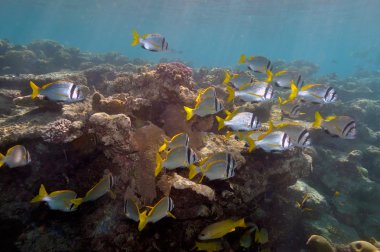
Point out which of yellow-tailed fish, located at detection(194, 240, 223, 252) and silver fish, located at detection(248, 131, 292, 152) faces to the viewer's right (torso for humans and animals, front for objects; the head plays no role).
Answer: the silver fish

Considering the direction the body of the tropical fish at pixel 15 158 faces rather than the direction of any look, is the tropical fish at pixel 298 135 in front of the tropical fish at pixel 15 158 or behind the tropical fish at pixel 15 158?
in front

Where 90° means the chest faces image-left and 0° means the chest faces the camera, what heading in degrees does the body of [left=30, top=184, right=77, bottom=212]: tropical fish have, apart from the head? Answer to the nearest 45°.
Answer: approximately 270°

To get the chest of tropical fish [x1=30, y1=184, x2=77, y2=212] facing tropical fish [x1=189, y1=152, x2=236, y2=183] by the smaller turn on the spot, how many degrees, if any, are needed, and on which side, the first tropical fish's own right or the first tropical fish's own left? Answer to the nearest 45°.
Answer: approximately 45° to the first tropical fish's own right

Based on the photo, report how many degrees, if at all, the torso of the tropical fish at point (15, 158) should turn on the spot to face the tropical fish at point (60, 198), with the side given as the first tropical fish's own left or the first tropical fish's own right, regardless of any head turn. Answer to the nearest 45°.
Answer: approximately 45° to the first tropical fish's own right

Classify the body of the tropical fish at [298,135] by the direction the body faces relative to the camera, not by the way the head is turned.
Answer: to the viewer's right

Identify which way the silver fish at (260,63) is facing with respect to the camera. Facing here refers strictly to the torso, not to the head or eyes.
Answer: to the viewer's right

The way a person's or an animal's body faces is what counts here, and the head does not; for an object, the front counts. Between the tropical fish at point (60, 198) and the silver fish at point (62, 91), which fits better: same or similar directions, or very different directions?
same or similar directions

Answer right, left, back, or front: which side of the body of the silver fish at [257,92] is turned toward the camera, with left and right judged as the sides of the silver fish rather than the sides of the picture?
right

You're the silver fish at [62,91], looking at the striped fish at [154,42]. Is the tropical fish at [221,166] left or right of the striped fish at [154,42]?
right

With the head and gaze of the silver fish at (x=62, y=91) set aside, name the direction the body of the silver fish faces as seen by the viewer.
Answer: to the viewer's right

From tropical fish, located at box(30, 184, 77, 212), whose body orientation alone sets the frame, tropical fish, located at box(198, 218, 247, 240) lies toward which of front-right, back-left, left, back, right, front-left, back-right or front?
front-right

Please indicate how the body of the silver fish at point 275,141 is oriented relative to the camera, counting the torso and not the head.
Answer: to the viewer's right

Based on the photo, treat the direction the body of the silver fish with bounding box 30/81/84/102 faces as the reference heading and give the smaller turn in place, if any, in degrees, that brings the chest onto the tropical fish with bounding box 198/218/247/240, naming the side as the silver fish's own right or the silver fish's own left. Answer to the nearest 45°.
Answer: approximately 45° to the silver fish's own right

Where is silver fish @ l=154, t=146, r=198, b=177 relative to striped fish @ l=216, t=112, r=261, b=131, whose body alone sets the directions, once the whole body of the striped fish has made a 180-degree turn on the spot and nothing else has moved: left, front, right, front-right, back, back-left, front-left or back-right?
front-left
